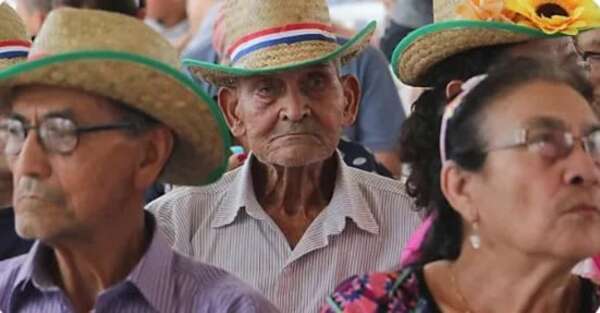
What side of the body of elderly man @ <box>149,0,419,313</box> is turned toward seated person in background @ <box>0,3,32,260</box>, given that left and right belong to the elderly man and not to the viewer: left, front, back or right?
right

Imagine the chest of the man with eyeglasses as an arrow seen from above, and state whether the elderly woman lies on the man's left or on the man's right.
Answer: on the man's left

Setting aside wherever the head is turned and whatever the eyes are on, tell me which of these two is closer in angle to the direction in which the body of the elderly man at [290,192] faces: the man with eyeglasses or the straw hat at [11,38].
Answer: the man with eyeglasses

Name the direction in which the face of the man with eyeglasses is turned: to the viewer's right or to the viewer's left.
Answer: to the viewer's left

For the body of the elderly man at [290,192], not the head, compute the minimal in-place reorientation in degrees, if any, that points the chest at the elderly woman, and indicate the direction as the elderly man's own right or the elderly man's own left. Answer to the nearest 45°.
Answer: approximately 45° to the elderly man's own left
